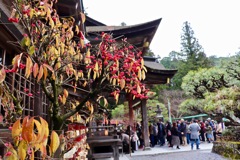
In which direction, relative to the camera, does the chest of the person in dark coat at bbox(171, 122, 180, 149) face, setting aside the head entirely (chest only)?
away from the camera

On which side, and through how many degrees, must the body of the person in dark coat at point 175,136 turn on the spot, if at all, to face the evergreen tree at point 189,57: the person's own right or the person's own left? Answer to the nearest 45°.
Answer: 0° — they already face it
